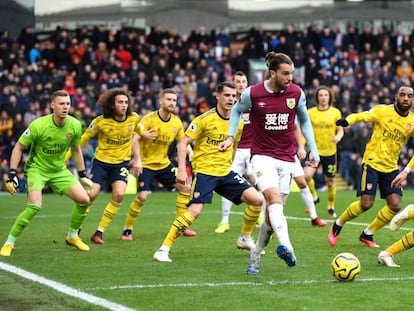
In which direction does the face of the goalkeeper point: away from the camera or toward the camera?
toward the camera

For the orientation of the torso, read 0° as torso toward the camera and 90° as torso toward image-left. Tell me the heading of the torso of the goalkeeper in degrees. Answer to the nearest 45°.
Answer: approximately 315°

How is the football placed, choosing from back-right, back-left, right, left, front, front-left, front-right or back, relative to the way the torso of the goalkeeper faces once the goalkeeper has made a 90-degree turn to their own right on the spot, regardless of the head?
left
